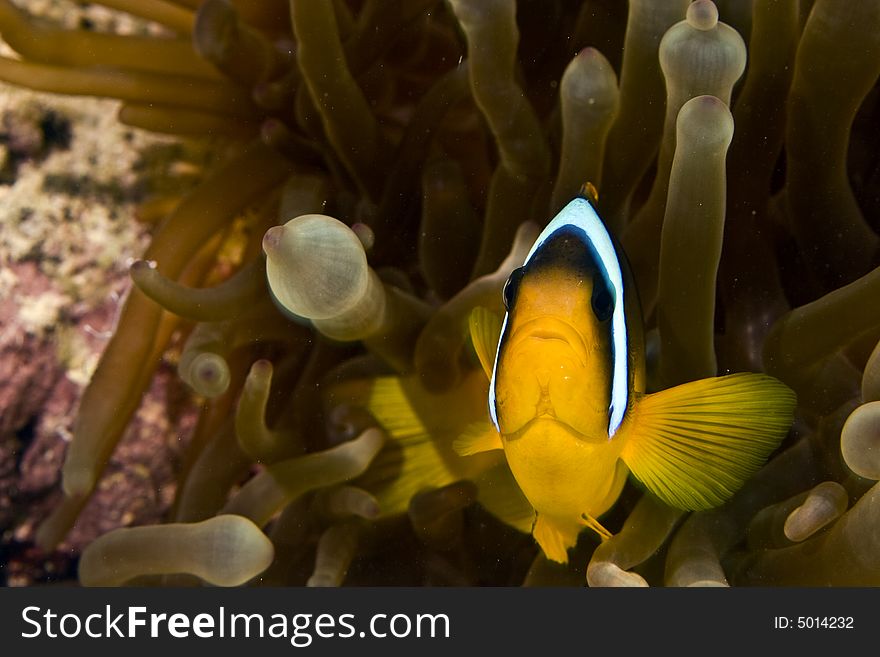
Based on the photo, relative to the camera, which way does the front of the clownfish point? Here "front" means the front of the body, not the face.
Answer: toward the camera
